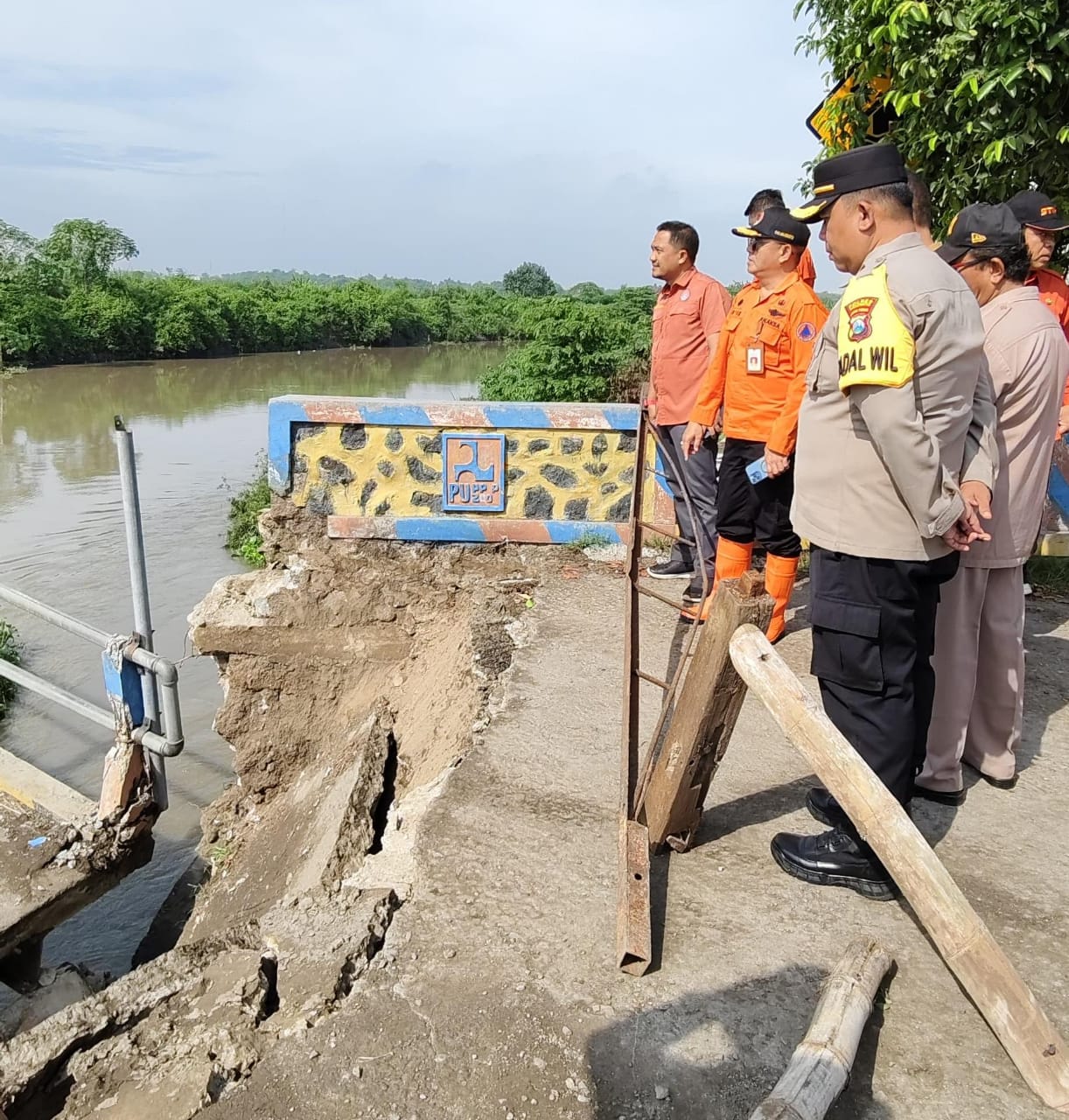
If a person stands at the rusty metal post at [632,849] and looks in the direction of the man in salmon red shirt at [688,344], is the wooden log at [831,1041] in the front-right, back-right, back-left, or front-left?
back-right

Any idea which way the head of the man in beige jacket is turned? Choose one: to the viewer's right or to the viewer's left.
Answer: to the viewer's left

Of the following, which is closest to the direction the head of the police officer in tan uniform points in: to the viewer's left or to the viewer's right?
to the viewer's left

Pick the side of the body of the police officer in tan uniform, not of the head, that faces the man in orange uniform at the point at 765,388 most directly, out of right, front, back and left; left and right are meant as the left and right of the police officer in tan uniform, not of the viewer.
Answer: right

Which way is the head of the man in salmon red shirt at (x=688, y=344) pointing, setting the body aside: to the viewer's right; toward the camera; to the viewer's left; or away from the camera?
to the viewer's left

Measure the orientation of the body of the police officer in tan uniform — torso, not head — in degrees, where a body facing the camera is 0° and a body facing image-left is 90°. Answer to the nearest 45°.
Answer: approximately 90°

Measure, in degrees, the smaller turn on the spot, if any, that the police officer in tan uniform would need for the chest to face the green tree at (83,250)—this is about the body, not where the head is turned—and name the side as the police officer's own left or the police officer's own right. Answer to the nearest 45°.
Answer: approximately 45° to the police officer's own right

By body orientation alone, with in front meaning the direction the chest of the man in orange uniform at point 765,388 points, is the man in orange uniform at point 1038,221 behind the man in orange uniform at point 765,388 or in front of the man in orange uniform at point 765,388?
behind

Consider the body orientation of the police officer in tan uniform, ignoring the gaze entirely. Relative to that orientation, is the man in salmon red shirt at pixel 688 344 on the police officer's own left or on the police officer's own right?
on the police officer's own right

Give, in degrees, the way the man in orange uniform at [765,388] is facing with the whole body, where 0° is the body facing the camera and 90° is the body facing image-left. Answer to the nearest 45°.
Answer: approximately 45°

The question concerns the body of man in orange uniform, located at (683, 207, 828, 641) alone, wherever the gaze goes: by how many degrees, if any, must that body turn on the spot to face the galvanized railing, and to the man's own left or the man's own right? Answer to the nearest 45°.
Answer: approximately 45° to the man's own right
